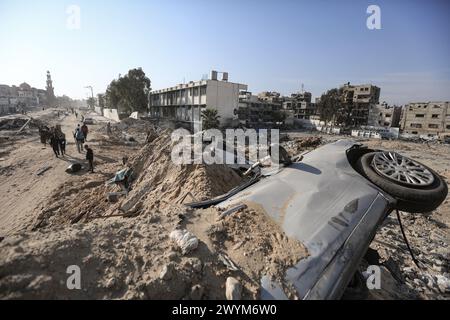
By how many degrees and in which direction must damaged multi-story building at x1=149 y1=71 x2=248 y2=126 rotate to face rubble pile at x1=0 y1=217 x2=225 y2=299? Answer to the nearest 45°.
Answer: approximately 45° to its left

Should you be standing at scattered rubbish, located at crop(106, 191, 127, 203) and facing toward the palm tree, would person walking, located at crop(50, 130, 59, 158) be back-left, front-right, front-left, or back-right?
front-left

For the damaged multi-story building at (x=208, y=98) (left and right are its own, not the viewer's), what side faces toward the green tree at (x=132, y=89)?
right

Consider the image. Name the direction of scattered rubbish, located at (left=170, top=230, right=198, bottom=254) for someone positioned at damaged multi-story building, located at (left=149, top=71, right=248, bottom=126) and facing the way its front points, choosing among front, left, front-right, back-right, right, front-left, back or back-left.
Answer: front-left

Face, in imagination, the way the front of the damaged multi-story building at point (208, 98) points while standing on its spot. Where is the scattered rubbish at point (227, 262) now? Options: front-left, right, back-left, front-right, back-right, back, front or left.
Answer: front-left

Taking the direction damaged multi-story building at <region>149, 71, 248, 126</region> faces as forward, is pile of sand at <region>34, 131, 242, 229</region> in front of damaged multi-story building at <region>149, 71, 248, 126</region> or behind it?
in front

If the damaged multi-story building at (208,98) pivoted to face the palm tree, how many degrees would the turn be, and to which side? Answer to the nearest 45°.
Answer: approximately 45° to its left

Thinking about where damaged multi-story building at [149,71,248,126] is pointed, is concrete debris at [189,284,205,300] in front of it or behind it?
in front

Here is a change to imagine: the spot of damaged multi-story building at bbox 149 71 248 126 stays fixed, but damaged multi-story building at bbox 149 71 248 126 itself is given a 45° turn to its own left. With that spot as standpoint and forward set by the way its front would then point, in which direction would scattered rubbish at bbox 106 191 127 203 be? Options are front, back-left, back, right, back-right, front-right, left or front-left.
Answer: front

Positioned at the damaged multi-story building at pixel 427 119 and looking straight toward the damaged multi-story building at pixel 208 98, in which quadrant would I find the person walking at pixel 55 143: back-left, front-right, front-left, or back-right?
front-left

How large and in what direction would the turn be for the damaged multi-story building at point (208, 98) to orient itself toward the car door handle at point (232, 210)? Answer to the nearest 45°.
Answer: approximately 45° to its left

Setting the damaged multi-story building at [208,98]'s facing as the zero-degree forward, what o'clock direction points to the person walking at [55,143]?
The person walking is roughly at 11 o'clock from the damaged multi-story building.

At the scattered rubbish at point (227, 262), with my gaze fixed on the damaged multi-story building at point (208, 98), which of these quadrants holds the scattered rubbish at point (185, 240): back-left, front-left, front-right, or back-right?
front-left

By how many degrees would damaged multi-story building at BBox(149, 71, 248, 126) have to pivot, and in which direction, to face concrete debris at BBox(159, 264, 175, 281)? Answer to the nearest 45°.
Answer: approximately 45° to its left
